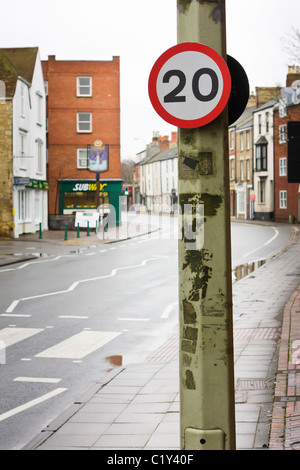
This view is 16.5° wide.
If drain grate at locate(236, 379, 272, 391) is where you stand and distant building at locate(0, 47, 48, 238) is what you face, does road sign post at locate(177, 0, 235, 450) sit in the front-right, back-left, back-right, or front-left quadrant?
back-left

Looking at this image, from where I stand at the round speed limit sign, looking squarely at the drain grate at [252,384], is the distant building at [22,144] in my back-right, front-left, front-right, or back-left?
front-left

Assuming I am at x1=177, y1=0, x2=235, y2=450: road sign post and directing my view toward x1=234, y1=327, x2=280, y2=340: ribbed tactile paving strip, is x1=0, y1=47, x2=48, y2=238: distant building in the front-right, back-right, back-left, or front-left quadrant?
front-left

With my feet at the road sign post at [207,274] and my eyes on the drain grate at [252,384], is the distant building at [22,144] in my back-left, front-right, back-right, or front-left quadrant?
front-left

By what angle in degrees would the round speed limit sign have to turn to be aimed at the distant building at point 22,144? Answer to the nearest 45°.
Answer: approximately 180°

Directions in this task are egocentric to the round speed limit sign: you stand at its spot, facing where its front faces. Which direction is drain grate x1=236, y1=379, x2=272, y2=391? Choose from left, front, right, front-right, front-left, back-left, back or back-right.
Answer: back

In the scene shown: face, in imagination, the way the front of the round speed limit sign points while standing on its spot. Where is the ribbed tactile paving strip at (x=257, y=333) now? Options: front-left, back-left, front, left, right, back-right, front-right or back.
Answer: back

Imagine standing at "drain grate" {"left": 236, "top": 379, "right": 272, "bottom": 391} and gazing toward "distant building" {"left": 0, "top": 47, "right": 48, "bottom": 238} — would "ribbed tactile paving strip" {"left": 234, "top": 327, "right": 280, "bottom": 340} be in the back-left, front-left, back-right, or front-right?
front-right

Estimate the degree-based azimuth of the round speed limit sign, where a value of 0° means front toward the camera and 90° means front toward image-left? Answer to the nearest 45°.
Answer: approximately 0°
